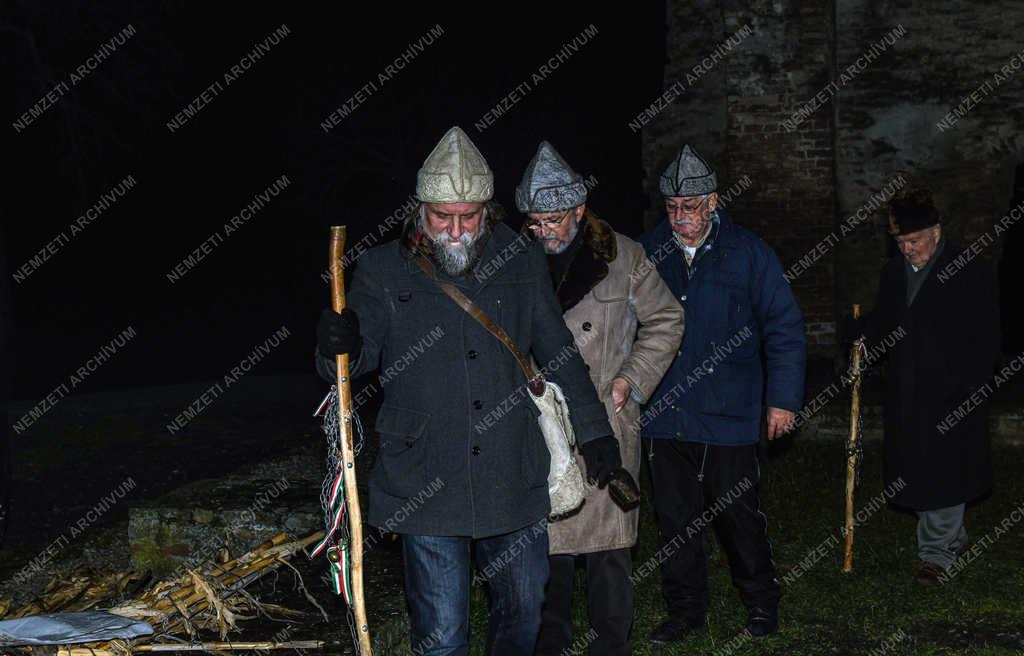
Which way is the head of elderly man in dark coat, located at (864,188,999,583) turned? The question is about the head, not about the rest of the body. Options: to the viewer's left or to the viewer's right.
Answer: to the viewer's left

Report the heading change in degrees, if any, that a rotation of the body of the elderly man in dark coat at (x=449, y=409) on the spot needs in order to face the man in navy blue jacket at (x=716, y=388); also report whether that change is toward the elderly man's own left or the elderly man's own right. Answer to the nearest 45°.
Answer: approximately 135° to the elderly man's own left
